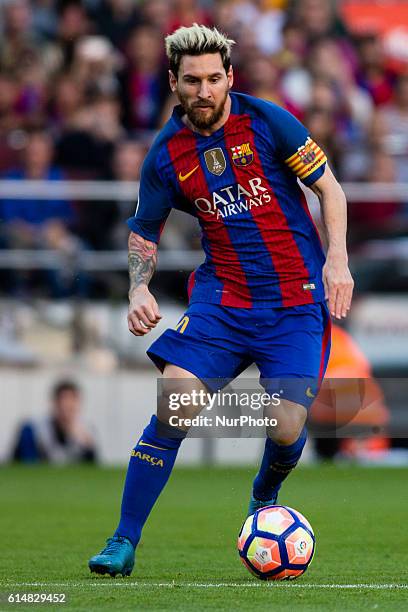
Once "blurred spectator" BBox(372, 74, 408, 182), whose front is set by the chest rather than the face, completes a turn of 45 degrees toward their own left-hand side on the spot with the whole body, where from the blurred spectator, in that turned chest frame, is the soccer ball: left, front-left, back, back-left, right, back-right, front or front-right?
front-right

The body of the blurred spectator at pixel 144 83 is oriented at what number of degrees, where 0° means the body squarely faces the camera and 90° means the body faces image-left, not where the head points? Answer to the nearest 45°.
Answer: approximately 0°

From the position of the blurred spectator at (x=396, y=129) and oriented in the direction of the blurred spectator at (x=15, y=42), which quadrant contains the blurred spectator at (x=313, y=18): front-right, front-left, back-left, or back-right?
front-right

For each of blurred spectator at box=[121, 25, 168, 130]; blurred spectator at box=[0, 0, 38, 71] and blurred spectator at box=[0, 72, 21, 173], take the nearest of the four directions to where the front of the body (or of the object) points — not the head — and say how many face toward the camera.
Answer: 3

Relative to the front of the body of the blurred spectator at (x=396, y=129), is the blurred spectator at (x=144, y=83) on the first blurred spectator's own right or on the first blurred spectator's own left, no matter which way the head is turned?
on the first blurred spectator's own right

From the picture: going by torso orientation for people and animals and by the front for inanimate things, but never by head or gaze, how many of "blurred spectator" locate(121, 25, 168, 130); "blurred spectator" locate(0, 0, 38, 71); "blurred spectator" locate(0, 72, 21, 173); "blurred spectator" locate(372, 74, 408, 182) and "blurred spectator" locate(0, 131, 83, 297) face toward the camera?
5

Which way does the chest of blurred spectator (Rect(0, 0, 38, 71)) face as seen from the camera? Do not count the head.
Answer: toward the camera

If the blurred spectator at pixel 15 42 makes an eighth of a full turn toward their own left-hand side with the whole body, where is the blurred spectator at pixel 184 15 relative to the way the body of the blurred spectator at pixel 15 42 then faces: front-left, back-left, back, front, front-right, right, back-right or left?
front-left

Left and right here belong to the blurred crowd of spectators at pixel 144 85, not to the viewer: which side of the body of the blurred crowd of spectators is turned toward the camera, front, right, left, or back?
front

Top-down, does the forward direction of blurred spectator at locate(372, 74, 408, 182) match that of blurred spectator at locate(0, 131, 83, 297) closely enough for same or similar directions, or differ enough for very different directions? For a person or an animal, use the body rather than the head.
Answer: same or similar directions

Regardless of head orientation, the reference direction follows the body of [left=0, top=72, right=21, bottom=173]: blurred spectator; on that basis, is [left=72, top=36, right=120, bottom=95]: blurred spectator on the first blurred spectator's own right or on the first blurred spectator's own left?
on the first blurred spectator's own left

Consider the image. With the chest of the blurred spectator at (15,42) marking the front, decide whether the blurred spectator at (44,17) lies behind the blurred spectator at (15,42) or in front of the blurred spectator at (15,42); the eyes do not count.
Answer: behind

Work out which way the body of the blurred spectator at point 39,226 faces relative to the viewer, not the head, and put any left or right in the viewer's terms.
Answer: facing the viewer

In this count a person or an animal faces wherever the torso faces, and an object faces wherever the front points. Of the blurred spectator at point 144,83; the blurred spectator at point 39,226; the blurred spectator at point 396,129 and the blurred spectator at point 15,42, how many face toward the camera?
4

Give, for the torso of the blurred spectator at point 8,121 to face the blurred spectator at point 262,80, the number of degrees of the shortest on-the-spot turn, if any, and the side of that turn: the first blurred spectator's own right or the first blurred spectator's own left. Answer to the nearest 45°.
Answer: approximately 90° to the first blurred spectator's own left

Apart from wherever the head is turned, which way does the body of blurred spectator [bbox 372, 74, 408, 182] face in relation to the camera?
toward the camera

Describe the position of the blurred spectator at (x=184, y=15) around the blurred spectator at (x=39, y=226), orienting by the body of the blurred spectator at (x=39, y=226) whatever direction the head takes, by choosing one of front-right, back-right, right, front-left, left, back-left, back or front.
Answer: back-left

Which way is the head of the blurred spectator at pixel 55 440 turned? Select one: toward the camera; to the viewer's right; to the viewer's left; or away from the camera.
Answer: toward the camera
